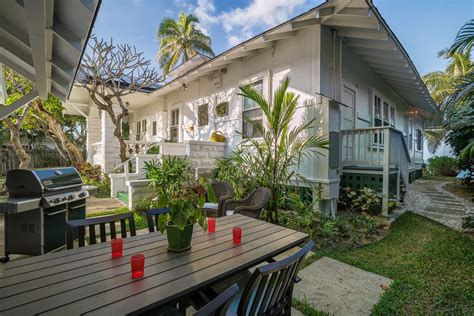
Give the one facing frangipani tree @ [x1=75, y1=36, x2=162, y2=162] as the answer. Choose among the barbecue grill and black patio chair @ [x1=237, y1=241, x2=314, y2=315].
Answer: the black patio chair

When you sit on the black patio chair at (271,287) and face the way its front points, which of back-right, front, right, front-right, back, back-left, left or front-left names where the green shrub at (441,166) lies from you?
right

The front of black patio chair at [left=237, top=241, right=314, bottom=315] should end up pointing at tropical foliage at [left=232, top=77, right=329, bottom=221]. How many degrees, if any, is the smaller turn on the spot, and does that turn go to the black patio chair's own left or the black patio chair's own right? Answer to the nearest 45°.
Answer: approximately 45° to the black patio chair's own right

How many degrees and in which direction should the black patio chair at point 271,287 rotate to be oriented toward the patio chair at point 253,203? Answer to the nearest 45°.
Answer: approximately 45° to its right

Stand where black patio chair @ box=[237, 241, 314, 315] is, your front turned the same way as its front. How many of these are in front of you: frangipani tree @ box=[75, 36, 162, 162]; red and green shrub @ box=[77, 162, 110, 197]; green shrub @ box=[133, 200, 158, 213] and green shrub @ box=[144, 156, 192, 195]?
4

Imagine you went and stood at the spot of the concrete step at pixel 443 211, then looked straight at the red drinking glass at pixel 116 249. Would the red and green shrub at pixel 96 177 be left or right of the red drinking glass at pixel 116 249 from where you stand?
right

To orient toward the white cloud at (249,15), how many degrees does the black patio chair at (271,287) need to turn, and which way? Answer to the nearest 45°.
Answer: approximately 45° to its right

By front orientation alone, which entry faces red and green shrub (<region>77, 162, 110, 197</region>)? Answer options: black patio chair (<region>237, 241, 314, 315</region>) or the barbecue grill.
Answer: the black patio chair

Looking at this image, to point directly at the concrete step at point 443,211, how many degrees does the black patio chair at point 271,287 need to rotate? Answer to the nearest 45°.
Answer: approximately 90° to its right

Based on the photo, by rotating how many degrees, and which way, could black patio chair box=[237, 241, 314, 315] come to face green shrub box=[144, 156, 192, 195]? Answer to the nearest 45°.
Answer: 0° — it already faces it

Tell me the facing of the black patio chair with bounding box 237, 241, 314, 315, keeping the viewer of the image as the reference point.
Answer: facing away from the viewer and to the left of the viewer

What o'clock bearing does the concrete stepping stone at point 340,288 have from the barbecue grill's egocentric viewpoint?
The concrete stepping stone is roughly at 12 o'clock from the barbecue grill.

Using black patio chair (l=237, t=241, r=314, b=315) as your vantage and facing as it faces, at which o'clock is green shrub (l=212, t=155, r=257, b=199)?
The green shrub is roughly at 1 o'clock from the black patio chair.

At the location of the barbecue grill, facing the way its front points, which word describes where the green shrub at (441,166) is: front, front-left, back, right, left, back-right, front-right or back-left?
front-left

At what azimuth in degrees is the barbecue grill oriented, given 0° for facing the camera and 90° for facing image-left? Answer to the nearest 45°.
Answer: approximately 315°

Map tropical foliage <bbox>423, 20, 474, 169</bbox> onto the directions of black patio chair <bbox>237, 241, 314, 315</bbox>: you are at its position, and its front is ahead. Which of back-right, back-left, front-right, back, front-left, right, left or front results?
right

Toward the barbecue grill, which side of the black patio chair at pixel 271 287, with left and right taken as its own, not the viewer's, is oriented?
front

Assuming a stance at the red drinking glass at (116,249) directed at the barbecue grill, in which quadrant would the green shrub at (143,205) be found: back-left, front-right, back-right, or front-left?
front-right

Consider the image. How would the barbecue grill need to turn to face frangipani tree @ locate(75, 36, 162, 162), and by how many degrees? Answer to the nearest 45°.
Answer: approximately 90° to its left

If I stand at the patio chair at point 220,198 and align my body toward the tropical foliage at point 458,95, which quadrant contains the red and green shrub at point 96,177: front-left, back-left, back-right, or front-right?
back-left

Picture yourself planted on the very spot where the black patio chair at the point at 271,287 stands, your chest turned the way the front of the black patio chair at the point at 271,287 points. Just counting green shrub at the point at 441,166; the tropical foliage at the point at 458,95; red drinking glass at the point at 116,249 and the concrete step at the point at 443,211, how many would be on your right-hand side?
3
